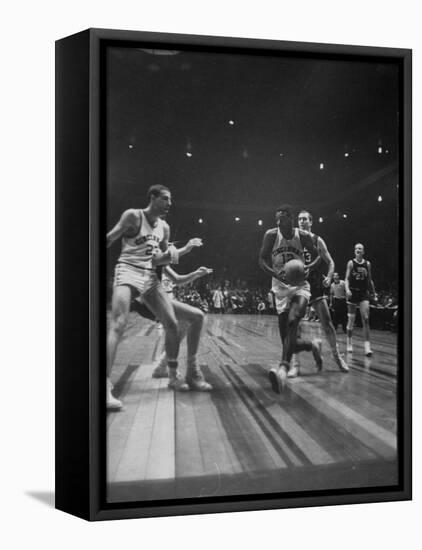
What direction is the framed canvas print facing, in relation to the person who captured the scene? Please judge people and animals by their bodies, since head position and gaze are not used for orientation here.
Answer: facing the viewer and to the right of the viewer
